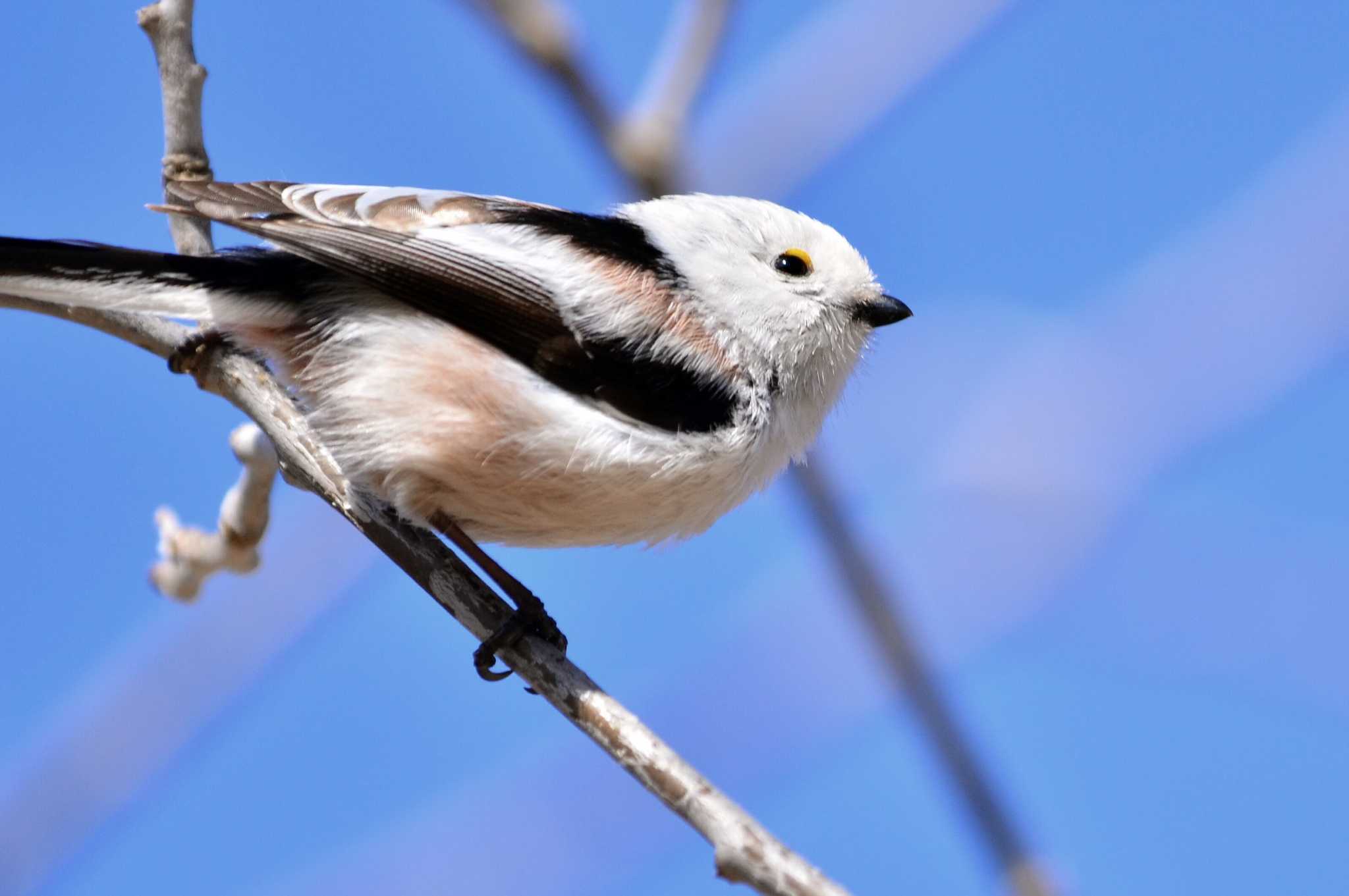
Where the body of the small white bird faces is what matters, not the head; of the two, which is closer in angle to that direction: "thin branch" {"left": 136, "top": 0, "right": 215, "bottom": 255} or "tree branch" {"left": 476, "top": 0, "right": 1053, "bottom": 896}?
the tree branch

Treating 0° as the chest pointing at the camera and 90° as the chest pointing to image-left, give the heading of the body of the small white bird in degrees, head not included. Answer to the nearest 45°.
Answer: approximately 270°

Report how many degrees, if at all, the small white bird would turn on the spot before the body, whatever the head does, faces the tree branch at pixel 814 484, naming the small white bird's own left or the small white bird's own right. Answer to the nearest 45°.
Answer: approximately 90° to the small white bird's own left
